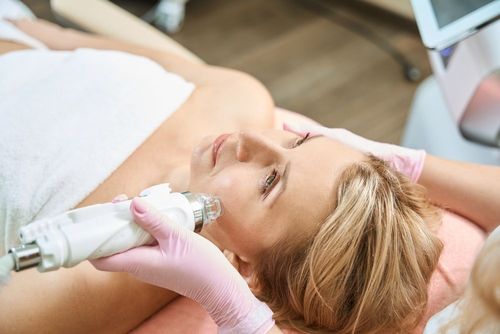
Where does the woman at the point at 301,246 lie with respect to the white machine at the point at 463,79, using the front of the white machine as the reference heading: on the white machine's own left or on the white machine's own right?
on the white machine's own right

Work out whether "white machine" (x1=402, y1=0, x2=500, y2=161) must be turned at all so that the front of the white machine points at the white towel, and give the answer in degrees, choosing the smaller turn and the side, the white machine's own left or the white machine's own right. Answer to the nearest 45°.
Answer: approximately 90° to the white machine's own right
